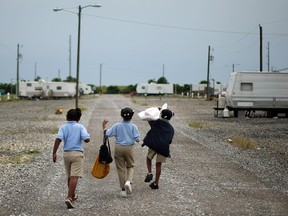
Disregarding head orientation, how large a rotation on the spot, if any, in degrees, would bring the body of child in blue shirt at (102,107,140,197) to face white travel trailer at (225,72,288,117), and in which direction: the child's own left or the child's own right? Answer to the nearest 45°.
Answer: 0° — they already face it

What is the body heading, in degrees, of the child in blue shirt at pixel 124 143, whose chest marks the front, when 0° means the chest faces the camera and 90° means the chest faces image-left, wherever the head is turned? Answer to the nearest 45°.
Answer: approximately 180°

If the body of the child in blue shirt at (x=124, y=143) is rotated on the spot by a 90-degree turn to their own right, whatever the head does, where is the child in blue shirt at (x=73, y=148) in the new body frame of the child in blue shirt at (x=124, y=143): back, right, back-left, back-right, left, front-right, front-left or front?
back-right
